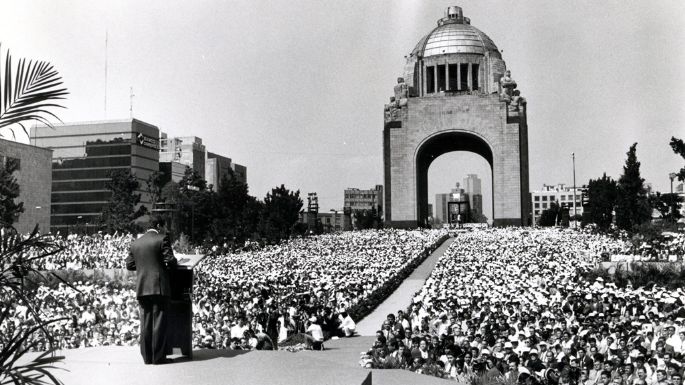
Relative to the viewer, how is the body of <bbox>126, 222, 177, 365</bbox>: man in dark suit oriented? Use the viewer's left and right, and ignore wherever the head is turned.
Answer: facing away from the viewer and to the right of the viewer

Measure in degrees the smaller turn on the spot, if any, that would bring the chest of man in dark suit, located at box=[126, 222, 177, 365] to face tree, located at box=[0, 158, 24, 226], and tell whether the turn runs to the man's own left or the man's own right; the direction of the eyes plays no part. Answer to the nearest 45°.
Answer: approximately 45° to the man's own left

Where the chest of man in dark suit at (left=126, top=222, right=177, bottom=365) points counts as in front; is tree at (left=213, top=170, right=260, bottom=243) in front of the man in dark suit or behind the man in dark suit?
in front

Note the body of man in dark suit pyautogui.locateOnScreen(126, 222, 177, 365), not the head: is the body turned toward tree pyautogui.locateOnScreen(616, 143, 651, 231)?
yes
